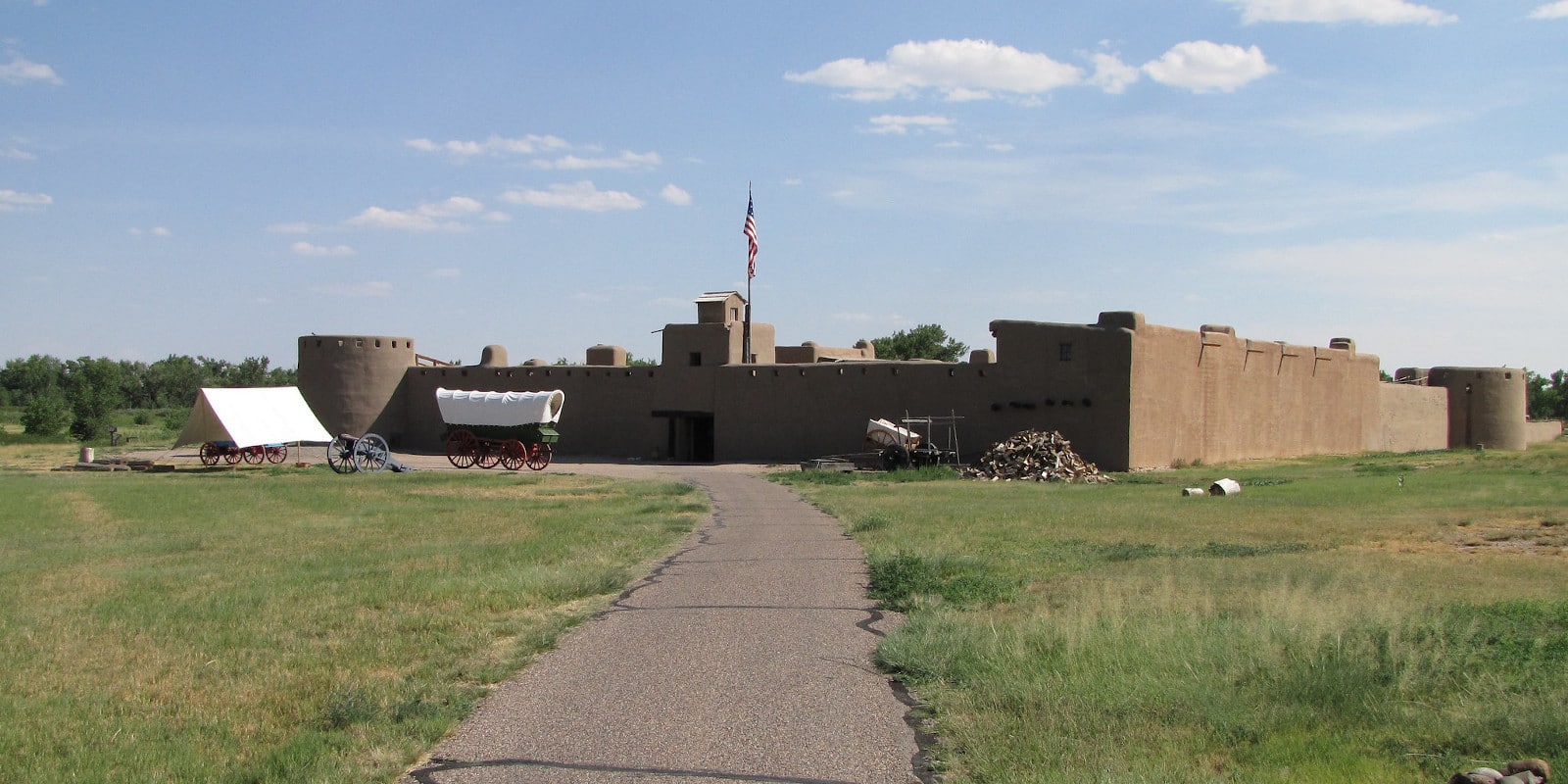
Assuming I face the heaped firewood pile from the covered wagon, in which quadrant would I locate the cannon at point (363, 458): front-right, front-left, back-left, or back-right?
back-right
